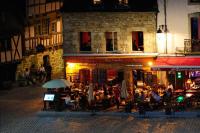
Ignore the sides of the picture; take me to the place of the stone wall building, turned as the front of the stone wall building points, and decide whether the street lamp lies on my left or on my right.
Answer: on my left

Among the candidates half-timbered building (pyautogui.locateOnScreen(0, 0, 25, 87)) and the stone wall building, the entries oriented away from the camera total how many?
0

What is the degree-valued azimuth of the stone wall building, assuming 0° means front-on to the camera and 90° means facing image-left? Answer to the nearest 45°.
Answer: approximately 0°

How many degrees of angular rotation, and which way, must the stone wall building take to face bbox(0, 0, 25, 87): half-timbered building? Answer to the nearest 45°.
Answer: approximately 135° to its right

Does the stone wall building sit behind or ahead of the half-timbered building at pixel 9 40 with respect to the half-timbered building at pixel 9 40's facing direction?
ahead
